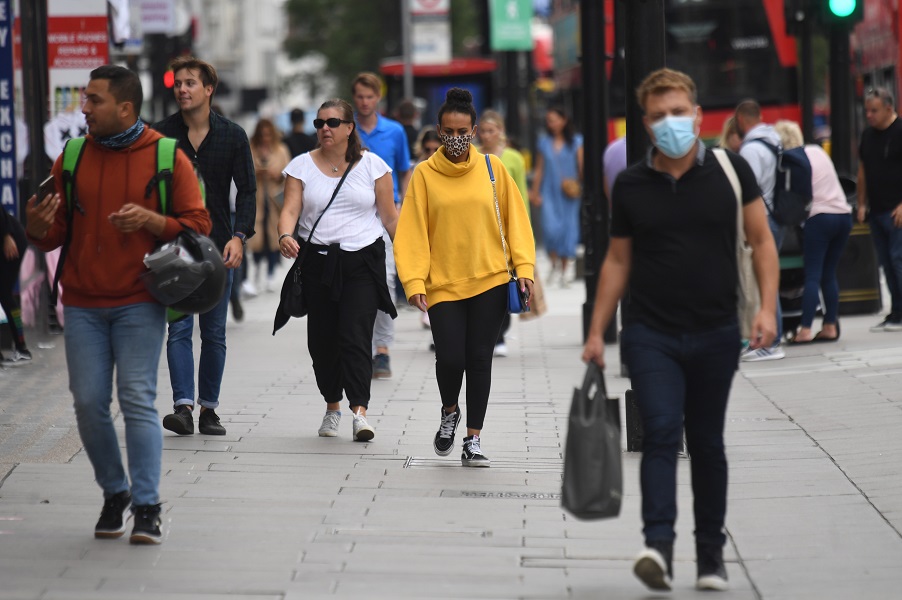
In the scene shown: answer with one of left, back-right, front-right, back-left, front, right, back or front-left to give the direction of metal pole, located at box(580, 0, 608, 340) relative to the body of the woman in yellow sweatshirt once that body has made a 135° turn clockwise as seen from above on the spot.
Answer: front-right

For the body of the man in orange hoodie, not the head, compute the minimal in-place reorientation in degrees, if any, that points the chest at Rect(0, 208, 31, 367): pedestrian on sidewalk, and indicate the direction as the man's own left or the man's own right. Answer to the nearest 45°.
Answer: approximately 135° to the man's own right

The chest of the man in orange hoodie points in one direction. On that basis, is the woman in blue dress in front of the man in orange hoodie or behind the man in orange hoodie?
behind
